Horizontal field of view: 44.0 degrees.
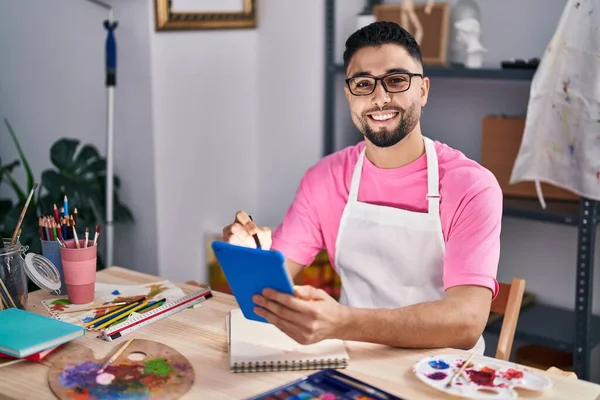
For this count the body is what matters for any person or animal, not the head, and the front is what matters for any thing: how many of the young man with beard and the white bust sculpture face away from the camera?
0

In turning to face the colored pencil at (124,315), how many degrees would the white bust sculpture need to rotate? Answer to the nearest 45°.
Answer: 0° — it already faces it

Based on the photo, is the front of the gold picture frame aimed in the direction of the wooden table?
yes

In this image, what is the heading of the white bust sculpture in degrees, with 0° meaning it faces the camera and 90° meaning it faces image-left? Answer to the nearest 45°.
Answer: approximately 45°

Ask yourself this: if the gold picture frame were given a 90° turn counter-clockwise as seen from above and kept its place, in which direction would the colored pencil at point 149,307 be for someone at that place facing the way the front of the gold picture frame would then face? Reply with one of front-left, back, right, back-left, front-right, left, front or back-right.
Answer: right

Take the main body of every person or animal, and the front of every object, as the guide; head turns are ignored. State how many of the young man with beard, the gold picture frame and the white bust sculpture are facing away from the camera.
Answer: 0

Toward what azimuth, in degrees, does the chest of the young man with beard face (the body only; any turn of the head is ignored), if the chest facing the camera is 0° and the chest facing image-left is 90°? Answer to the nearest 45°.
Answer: approximately 45°

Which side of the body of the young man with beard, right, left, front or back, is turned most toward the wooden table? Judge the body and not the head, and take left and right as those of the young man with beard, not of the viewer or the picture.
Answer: front

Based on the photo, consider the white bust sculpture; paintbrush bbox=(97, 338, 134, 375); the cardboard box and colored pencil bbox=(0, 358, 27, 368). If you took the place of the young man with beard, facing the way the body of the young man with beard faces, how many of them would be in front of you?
2

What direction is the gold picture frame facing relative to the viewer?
toward the camera

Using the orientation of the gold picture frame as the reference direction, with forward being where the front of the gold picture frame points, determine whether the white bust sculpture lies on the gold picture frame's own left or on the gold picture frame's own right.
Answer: on the gold picture frame's own left

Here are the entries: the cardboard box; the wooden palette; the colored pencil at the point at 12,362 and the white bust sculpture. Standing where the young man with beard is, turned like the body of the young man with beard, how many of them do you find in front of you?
2

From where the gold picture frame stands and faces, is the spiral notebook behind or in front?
in front

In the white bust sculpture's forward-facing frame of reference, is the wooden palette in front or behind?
in front

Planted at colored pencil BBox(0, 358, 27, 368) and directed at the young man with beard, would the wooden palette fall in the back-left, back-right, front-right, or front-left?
front-right
